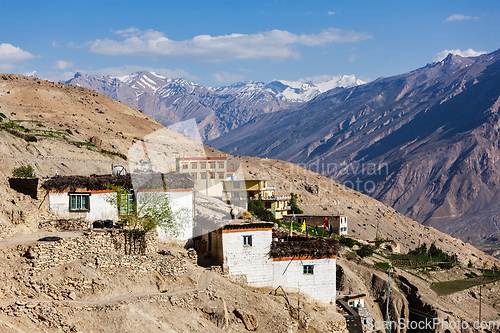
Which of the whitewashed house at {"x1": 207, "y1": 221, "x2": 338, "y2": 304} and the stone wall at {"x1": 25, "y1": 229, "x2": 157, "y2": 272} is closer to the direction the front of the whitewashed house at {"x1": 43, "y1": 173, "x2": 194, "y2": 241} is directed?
the stone wall

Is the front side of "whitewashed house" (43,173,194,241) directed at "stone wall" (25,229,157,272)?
yes

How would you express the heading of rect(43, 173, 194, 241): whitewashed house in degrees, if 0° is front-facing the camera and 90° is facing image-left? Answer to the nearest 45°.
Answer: approximately 0°

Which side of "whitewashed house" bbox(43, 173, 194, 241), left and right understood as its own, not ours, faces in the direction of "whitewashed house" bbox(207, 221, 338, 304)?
left
